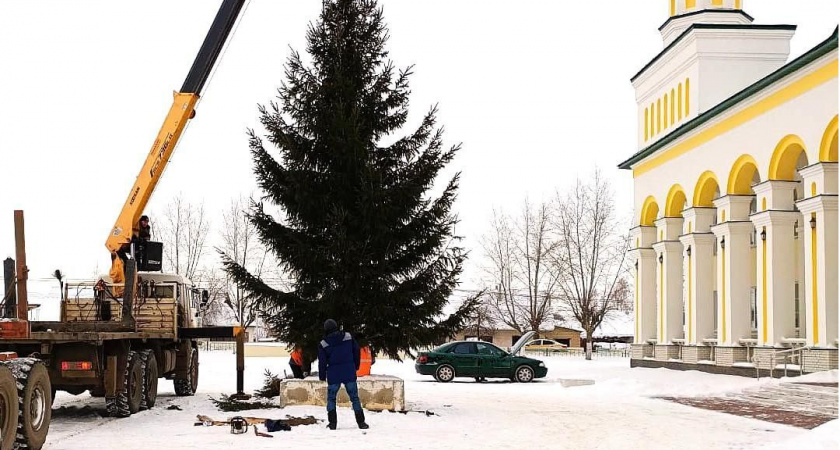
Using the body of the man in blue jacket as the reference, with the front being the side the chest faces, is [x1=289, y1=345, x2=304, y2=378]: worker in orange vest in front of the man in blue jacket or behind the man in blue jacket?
in front

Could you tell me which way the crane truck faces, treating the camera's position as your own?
facing away from the viewer and to the right of the viewer

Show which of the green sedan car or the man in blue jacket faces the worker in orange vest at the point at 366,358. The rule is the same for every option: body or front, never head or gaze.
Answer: the man in blue jacket

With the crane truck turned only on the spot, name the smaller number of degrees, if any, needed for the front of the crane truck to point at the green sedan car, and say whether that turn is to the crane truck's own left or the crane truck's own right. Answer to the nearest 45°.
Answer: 0° — it already faces it

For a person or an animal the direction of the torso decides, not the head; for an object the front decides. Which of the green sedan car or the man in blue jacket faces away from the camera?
the man in blue jacket

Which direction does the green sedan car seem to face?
to the viewer's right

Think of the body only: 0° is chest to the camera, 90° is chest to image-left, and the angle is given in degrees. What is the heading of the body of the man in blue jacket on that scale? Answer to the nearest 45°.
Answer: approximately 180°

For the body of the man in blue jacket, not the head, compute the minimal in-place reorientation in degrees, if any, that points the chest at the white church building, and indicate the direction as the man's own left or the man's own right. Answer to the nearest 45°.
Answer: approximately 45° to the man's own right

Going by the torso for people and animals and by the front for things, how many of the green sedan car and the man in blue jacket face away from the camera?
1

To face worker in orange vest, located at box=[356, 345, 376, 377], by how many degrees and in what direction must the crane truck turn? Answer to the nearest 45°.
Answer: approximately 45° to its right

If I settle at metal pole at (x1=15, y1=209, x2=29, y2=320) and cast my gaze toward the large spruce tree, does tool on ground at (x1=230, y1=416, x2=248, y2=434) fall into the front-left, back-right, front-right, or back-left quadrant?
front-right

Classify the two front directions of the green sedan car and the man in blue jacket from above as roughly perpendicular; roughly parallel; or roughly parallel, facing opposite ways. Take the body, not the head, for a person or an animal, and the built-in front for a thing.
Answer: roughly perpendicular

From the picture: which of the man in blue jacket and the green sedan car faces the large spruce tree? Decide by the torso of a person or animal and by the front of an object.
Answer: the man in blue jacket

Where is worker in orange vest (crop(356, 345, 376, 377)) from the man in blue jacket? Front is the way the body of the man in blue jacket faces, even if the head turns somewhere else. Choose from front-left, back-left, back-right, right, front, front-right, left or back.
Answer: front

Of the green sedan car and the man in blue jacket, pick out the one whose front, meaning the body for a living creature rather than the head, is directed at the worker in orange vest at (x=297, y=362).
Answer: the man in blue jacket
